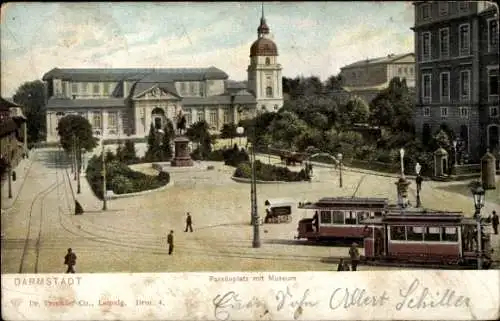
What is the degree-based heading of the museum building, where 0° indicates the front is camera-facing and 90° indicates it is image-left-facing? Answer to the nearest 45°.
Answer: approximately 0°

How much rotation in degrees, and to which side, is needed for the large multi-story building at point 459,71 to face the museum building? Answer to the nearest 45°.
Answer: approximately 45° to its right

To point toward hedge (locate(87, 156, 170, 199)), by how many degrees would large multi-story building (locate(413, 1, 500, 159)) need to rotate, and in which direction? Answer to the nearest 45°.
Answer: approximately 45° to its right
